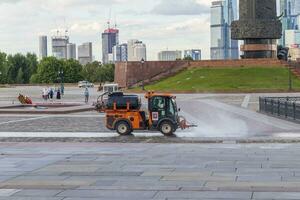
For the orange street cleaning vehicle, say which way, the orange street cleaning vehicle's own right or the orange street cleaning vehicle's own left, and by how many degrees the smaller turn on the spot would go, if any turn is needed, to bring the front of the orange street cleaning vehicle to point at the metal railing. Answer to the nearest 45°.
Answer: approximately 45° to the orange street cleaning vehicle's own left

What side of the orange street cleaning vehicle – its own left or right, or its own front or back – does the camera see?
right
